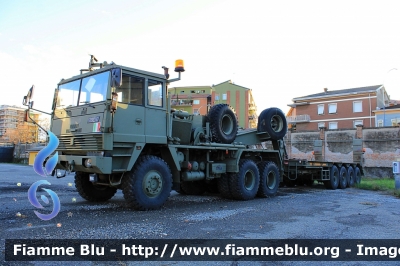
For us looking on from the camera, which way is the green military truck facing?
facing the viewer and to the left of the viewer
